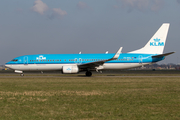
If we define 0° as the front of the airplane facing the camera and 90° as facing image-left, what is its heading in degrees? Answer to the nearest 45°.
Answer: approximately 90°
